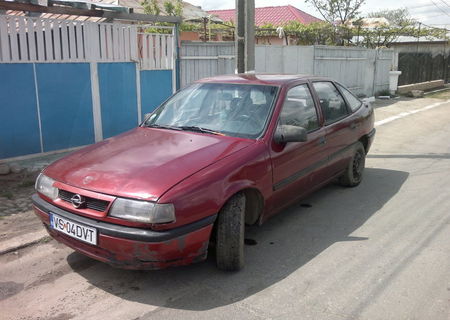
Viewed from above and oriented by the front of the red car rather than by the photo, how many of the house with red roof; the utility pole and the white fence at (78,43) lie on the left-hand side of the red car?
0

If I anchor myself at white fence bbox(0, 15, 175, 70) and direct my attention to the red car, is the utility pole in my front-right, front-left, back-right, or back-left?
front-left

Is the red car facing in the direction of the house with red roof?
no

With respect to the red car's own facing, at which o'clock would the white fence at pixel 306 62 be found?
The white fence is roughly at 5 o'clock from the red car.

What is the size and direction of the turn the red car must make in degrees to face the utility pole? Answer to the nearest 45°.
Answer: approximately 135° to its right

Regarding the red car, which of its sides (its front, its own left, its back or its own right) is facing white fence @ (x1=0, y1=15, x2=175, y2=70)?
right

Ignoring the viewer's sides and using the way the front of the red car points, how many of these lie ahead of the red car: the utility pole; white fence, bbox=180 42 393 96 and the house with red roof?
0

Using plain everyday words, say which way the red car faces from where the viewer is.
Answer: facing the viewer and to the left of the viewer
